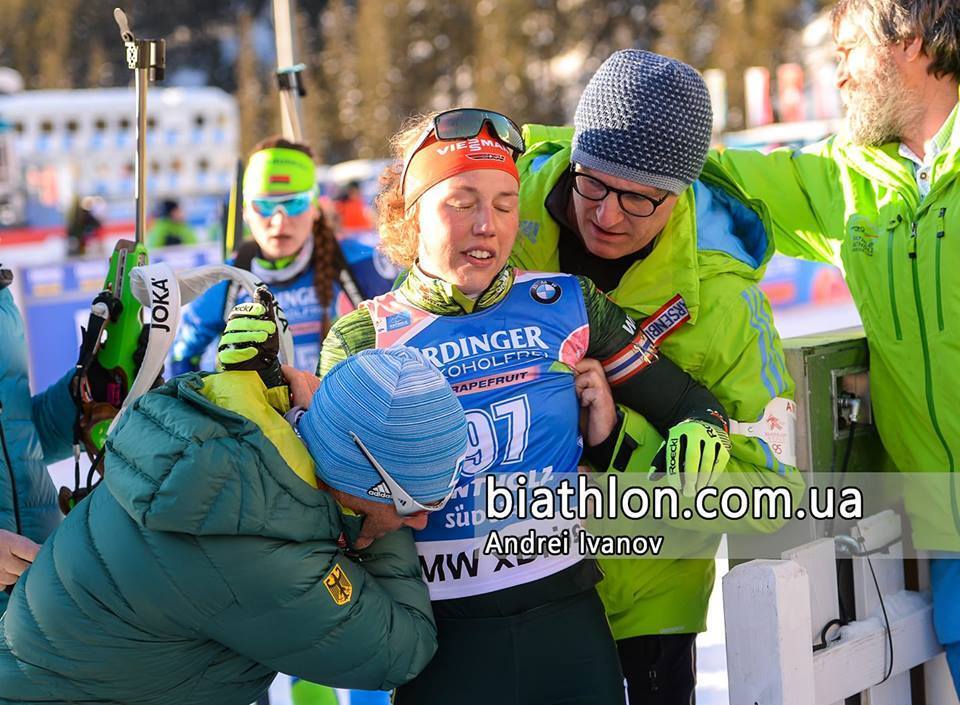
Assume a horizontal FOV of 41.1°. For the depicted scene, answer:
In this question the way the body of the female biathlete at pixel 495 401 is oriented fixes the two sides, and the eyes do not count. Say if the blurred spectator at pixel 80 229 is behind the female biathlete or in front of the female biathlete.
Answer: behind

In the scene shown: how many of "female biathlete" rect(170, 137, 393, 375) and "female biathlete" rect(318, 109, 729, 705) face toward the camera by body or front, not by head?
2

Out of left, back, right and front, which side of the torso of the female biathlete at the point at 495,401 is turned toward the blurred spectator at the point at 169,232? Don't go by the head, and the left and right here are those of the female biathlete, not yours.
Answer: back

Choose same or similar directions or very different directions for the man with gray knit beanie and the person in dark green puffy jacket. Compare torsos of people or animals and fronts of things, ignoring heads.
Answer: very different directions

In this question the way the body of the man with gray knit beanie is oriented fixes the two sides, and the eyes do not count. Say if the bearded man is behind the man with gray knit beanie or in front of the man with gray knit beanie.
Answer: behind

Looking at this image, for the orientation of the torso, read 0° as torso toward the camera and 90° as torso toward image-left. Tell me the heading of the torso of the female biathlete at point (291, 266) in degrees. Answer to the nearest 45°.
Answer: approximately 0°

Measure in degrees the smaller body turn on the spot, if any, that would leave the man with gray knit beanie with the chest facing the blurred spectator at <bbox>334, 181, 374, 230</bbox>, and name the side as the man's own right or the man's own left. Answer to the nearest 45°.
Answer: approximately 135° to the man's own right
